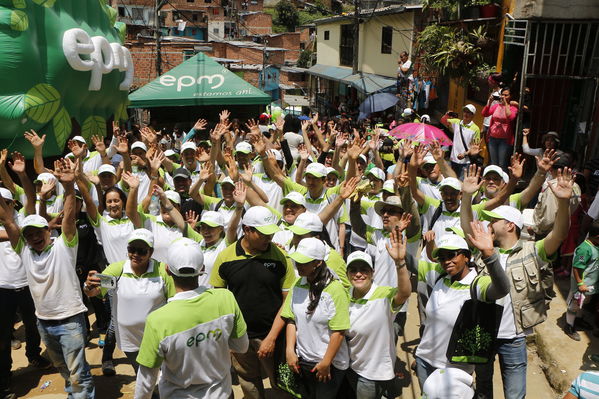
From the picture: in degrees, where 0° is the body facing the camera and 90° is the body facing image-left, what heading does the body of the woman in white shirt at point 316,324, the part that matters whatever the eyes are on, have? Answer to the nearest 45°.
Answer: approximately 45°

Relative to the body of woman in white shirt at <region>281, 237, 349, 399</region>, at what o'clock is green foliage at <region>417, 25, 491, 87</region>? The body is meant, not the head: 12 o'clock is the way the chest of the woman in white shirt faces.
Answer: The green foliage is roughly at 5 o'clock from the woman in white shirt.

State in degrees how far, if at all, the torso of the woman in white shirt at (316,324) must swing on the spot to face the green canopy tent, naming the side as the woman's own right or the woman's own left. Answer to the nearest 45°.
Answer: approximately 135° to the woman's own right

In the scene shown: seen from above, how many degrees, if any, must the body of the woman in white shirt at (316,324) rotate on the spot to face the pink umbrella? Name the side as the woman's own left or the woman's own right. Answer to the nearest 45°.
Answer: approximately 135° to the woman's own right
